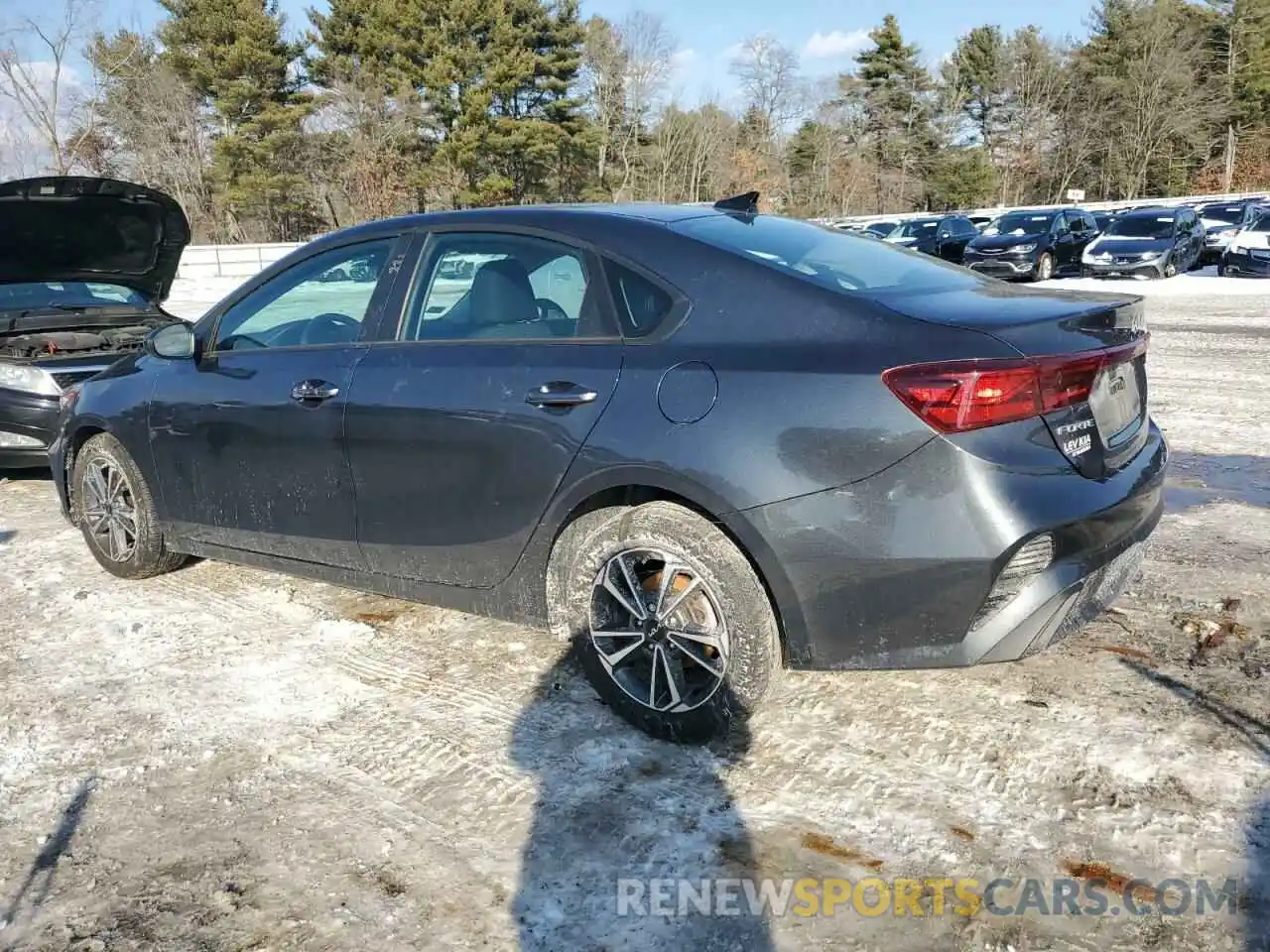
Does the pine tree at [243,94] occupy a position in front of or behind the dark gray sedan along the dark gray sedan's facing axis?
in front

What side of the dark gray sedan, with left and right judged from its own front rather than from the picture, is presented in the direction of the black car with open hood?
front

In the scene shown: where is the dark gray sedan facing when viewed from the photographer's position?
facing away from the viewer and to the left of the viewer
